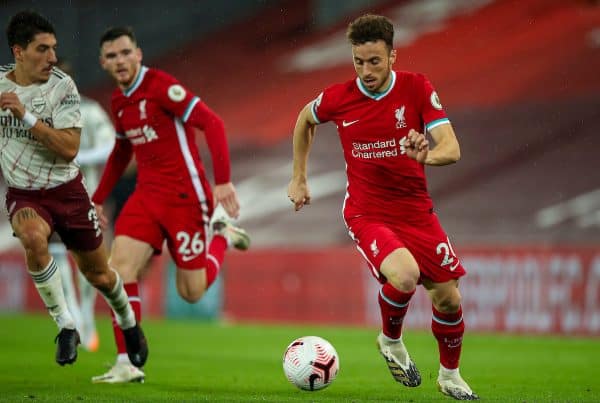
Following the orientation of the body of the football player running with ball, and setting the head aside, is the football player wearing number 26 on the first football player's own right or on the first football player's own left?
on the first football player's own right

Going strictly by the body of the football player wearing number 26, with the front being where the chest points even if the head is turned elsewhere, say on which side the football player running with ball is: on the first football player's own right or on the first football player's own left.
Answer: on the first football player's own left

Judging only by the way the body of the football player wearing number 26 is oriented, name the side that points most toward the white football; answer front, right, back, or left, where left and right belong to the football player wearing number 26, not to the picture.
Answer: left
